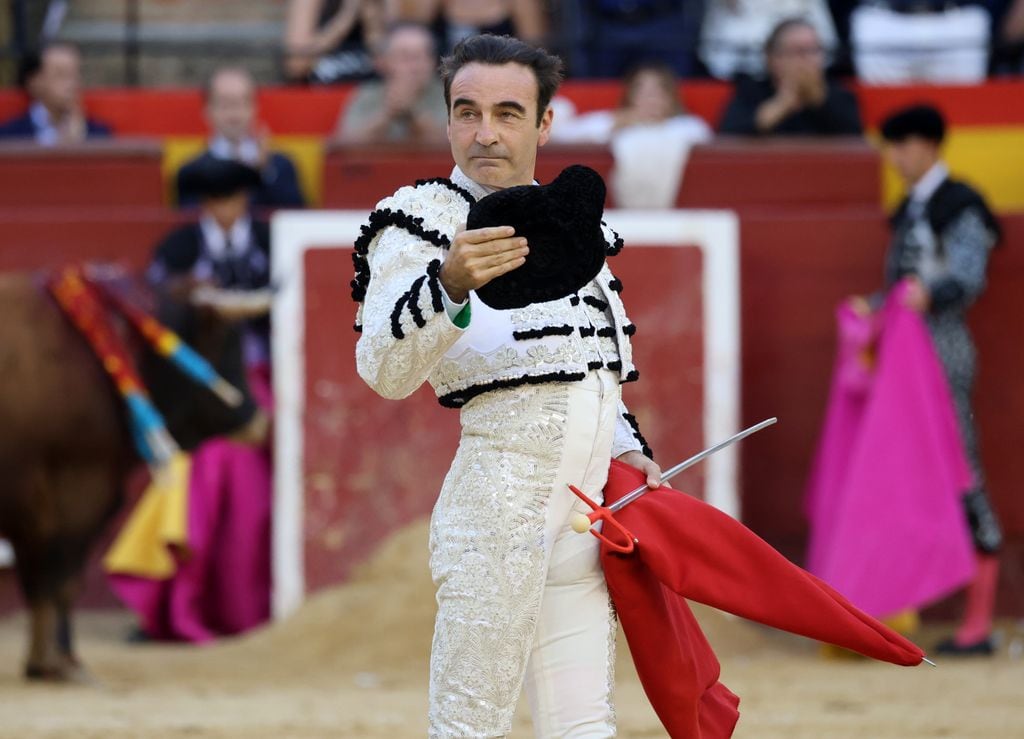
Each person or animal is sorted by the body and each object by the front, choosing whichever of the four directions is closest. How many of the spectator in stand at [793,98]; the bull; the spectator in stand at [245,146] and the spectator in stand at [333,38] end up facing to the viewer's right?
1

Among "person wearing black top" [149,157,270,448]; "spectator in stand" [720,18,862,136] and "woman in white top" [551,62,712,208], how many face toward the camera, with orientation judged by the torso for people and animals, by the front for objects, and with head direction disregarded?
3

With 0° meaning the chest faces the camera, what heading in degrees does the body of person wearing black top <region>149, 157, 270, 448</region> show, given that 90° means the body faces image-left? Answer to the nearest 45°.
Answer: approximately 0°

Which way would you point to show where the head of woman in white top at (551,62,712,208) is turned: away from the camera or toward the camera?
toward the camera

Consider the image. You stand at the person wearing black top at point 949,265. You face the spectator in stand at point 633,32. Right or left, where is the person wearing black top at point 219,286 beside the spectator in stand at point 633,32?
left

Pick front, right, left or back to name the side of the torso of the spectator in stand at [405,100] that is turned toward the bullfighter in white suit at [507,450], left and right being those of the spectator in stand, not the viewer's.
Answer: front

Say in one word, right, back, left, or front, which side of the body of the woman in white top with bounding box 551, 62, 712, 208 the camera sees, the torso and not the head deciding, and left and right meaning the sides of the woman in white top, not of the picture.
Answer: front

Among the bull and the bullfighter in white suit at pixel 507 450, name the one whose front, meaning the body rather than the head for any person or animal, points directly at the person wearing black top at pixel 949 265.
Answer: the bull

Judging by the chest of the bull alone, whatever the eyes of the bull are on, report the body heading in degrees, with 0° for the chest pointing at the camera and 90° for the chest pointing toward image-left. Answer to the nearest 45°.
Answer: approximately 270°

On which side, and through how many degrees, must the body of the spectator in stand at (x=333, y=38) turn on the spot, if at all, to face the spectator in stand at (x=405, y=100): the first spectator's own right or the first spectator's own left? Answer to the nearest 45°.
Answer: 0° — they already face them

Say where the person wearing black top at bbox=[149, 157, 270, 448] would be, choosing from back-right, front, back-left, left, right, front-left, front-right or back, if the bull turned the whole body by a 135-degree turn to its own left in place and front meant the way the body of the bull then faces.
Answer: right

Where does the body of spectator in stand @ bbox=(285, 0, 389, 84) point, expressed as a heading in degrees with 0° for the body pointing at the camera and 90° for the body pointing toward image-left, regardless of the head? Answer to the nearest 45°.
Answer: approximately 0°

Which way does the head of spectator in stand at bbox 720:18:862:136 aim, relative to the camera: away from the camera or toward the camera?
toward the camera

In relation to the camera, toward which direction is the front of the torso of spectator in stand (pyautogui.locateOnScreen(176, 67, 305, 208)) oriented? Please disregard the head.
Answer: toward the camera
